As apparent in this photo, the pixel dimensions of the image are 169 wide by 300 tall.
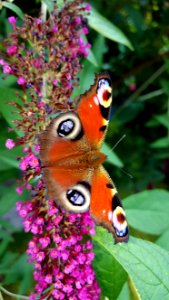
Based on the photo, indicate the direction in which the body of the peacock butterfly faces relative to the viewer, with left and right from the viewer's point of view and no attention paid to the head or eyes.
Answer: facing to the right of the viewer
